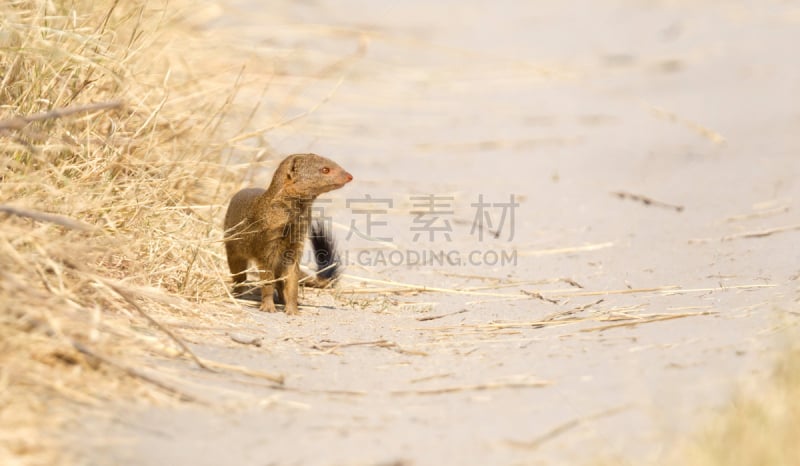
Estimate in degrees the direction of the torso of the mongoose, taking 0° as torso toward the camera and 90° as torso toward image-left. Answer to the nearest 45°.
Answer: approximately 315°

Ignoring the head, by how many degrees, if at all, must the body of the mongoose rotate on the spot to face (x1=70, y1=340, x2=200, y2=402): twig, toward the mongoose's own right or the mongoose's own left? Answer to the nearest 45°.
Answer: approximately 45° to the mongoose's own right

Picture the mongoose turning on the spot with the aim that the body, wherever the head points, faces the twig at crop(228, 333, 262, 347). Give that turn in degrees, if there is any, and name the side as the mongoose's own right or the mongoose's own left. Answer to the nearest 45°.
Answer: approximately 45° to the mongoose's own right

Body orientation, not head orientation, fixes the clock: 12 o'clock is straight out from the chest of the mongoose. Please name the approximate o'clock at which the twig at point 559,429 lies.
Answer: The twig is roughly at 1 o'clock from the mongoose.

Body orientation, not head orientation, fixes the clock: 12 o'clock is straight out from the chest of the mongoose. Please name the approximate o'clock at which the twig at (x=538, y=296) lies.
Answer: The twig is roughly at 11 o'clock from the mongoose.

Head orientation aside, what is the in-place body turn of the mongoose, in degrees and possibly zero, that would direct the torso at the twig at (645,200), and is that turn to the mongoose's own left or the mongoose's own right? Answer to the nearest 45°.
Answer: approximately 90° to the mongoose's own left

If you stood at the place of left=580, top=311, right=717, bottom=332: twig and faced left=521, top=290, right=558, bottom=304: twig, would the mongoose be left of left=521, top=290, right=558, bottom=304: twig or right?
left
